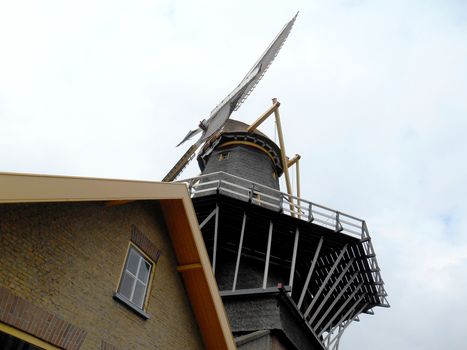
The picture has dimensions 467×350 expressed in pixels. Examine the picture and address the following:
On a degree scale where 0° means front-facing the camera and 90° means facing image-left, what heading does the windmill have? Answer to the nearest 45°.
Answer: approximately 90°
